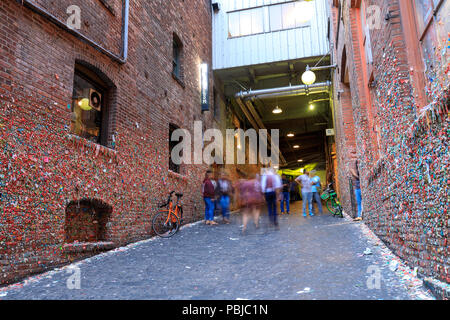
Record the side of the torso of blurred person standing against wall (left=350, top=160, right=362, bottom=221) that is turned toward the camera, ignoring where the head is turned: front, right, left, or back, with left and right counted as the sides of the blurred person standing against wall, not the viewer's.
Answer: left

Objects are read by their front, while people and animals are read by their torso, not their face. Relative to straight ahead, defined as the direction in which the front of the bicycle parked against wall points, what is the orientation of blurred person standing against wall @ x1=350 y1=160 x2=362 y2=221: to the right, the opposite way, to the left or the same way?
to the right

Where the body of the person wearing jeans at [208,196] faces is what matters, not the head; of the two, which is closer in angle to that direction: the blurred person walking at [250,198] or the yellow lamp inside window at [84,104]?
the blurred person walking

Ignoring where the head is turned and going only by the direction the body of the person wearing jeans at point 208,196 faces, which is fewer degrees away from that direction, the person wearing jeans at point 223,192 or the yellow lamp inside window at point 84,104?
the person wearing jeans
